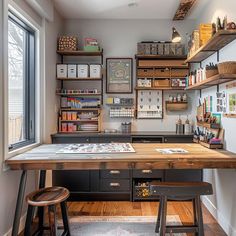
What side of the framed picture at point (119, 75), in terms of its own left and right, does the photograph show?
front

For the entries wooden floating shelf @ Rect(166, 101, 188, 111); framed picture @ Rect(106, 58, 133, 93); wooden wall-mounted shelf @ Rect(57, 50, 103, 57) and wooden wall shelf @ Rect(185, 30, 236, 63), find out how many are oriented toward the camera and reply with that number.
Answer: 3

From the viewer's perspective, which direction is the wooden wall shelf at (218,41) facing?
to the viewer's left

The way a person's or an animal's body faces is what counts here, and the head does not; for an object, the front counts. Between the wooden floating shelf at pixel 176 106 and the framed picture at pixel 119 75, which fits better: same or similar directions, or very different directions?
same or similar directions

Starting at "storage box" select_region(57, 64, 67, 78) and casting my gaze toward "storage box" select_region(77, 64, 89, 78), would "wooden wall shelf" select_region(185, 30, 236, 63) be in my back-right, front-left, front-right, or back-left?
front-right

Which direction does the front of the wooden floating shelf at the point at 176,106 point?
toward the camera

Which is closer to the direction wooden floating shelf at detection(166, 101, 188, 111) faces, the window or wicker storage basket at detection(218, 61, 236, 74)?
the wicker storage basket

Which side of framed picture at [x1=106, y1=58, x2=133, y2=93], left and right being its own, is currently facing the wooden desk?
front

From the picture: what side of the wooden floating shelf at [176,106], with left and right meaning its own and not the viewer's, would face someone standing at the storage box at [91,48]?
right

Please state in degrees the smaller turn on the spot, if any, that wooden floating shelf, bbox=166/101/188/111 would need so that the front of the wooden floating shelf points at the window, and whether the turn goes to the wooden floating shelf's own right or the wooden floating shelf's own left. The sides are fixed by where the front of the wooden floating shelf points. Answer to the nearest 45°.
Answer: approximately 45° to the wooden floating shelf's own right

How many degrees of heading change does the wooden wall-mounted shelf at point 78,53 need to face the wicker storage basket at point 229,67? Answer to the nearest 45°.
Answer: approximately 45° to its left

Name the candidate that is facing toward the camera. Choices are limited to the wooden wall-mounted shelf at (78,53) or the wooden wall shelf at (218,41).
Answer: the wooden wall-mounted shelf at (78,53)

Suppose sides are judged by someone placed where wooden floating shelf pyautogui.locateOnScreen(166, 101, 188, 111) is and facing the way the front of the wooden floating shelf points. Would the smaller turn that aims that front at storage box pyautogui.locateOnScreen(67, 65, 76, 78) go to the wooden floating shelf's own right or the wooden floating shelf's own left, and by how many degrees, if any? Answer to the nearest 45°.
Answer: approximately 90° to the wooden floating shelf's own right

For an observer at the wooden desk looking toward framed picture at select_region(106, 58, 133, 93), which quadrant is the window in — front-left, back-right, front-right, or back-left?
front-left

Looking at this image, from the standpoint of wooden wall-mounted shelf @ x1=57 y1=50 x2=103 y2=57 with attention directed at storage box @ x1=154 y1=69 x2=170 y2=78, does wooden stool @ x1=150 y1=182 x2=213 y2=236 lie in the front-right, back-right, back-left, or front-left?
front-right
